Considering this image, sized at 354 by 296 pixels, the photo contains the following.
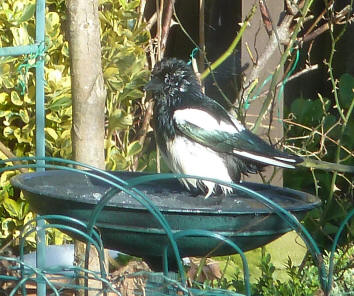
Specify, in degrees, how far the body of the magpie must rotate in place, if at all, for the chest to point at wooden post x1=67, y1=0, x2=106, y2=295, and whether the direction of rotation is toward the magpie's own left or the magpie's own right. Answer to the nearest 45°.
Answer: approximately 45° to the magpie's own right

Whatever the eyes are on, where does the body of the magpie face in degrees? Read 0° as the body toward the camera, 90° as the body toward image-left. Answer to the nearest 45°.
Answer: approximately 90°
